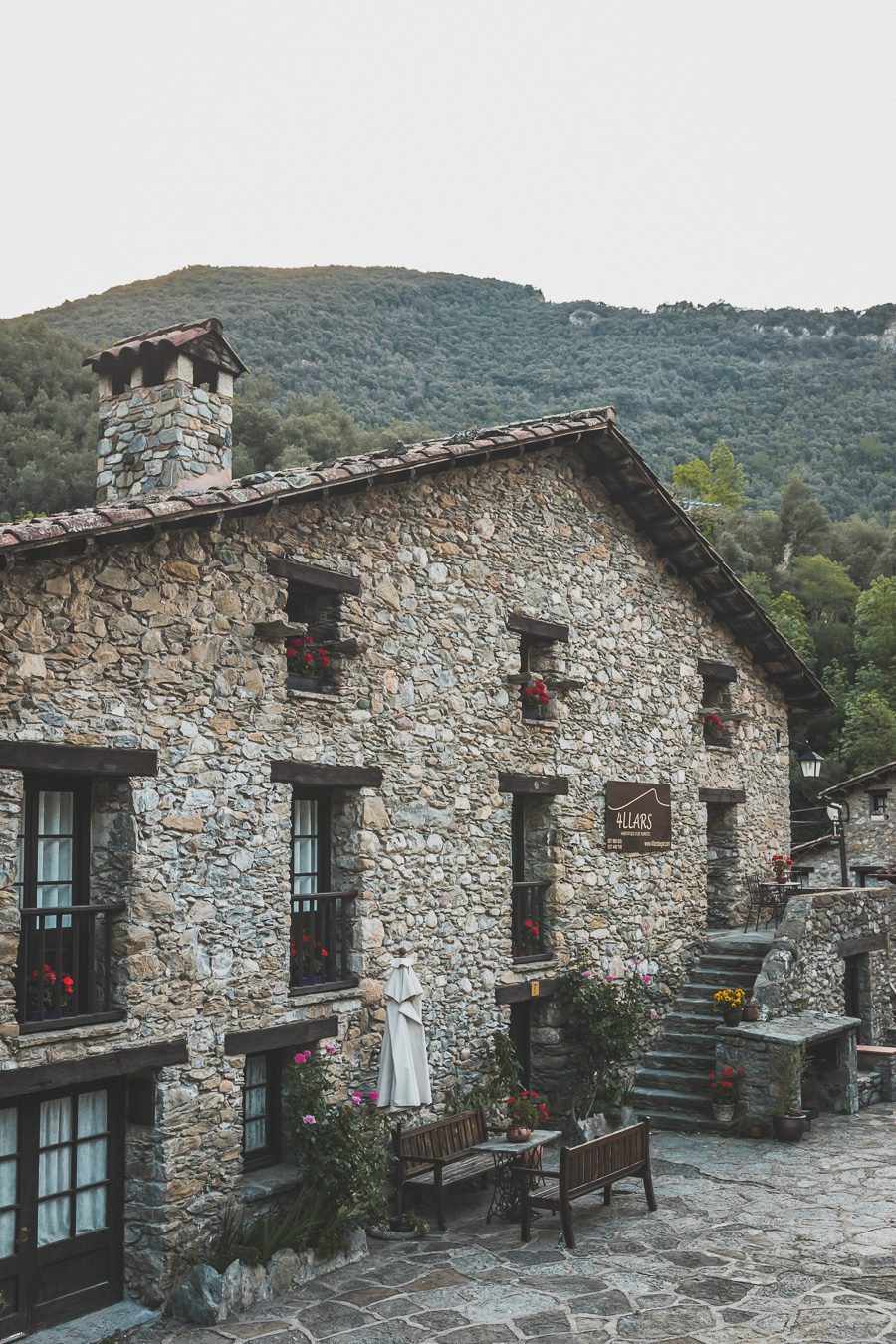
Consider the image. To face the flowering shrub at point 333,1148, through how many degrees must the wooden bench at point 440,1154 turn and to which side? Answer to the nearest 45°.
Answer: approximately 90° to its right

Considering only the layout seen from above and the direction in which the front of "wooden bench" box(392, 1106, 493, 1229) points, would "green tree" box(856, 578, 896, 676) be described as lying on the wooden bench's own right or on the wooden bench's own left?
on the wooden bench's own left

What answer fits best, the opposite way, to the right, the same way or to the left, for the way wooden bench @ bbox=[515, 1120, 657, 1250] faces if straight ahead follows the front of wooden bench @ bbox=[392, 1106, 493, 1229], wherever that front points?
the opposite way

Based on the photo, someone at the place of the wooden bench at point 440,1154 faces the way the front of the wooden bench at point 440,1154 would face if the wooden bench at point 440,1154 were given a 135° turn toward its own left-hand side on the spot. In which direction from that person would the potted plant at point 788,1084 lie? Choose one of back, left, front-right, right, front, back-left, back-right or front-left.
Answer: front-right

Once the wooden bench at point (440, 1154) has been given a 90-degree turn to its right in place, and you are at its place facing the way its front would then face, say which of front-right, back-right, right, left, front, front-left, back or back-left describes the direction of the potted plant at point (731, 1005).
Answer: back

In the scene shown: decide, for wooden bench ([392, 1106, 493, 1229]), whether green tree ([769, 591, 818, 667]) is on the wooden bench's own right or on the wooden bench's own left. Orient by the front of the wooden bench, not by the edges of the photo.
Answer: on the wooden bench's own left

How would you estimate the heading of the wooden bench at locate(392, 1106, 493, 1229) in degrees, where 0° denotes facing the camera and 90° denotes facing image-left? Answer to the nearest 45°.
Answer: approximately 315°

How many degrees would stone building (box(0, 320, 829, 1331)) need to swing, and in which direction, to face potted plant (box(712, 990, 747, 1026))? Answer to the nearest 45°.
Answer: approximately 90° to its left

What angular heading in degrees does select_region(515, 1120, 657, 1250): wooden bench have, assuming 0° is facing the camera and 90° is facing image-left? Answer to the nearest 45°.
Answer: approximately 135°

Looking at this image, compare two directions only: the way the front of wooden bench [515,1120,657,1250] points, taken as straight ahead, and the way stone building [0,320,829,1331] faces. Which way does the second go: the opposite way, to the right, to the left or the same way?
the opposite way
